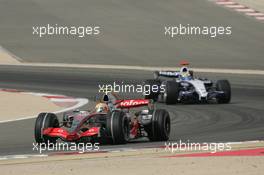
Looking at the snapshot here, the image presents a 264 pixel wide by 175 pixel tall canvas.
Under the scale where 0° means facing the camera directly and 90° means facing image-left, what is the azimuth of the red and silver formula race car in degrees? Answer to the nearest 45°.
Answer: approximately 45°

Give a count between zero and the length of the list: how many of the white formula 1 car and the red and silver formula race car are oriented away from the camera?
0

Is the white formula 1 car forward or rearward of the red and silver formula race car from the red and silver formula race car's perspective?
rearward
